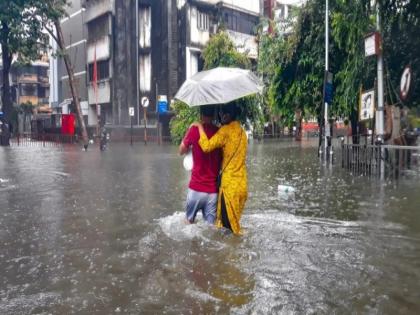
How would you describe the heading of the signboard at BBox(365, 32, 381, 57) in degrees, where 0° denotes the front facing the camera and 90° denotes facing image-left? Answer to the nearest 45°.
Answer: approximately 45°

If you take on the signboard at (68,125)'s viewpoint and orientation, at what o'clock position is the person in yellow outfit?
The person in yellow outfit is roughly at 12 o'clock from the signboard.

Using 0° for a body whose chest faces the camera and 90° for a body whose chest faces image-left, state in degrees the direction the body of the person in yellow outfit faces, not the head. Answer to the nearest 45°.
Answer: approximately 135°

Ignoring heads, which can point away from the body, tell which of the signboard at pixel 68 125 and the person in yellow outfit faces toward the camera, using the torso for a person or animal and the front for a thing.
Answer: the signboard

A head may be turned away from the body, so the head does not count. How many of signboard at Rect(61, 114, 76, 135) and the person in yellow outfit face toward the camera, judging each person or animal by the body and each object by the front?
1

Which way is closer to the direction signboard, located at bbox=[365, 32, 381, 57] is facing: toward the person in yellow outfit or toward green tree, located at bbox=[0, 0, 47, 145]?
the person in yellow outfit

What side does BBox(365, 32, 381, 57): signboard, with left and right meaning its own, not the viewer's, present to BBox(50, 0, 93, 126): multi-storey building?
right

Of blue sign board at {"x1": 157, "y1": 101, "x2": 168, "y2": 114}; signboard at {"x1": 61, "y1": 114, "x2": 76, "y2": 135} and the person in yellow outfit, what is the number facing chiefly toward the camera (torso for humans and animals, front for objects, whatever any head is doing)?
2

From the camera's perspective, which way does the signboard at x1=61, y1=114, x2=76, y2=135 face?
toward the camera

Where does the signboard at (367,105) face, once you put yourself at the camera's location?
facing the viewer and to the left of the viewer

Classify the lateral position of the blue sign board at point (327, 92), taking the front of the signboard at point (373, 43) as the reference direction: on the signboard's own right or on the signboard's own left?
on the signboard's own right

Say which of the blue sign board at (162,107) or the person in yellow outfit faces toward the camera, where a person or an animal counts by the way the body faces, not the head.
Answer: the blue sign board

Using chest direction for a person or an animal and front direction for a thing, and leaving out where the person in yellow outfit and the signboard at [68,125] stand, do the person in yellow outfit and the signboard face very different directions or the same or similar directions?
very different directions

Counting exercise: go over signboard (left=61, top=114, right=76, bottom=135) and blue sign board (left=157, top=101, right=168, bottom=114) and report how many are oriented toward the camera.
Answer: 2

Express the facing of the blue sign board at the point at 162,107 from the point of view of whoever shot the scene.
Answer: facing the viewer
